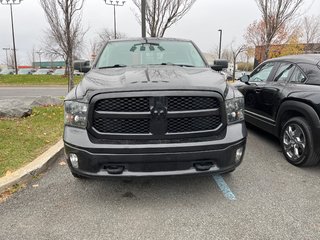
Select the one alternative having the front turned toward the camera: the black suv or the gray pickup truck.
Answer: the gray pickup truck

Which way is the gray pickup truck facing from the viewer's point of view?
toward the camera

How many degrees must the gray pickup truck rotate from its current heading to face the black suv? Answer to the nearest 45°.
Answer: approximately 135° to its left
